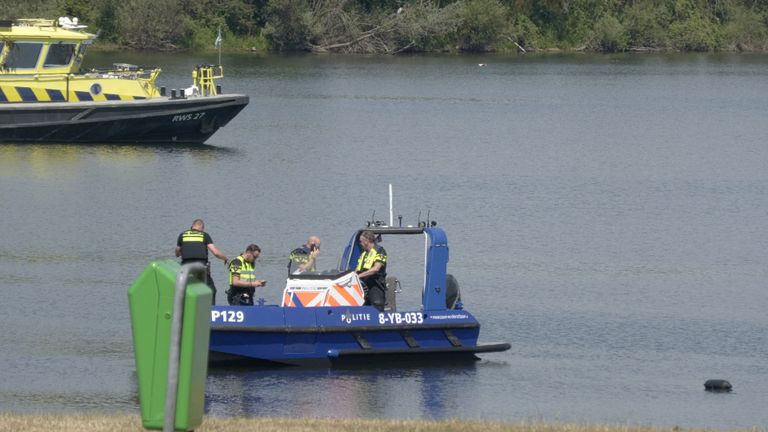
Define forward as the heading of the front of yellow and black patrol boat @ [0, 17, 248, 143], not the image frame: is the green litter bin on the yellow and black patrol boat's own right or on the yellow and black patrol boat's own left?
on the yellow and black patrol boat's own right

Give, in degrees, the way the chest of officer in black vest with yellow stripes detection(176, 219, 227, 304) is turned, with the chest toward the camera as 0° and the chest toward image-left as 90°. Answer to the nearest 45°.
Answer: approximately 225°

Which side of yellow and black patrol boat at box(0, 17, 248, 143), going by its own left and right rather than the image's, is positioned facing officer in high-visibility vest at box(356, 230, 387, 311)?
right

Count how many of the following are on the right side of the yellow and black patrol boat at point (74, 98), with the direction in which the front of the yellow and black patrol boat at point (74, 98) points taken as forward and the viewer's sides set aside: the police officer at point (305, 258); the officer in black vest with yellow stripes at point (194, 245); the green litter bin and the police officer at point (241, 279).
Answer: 4

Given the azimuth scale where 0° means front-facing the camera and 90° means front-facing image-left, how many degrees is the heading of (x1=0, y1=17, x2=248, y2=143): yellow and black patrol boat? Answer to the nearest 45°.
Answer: approximately 270°

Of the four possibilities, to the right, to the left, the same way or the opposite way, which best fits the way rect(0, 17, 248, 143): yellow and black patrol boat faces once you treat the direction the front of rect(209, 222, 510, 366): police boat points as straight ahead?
the opposite way

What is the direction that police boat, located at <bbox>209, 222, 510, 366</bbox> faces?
to the viewer's left
